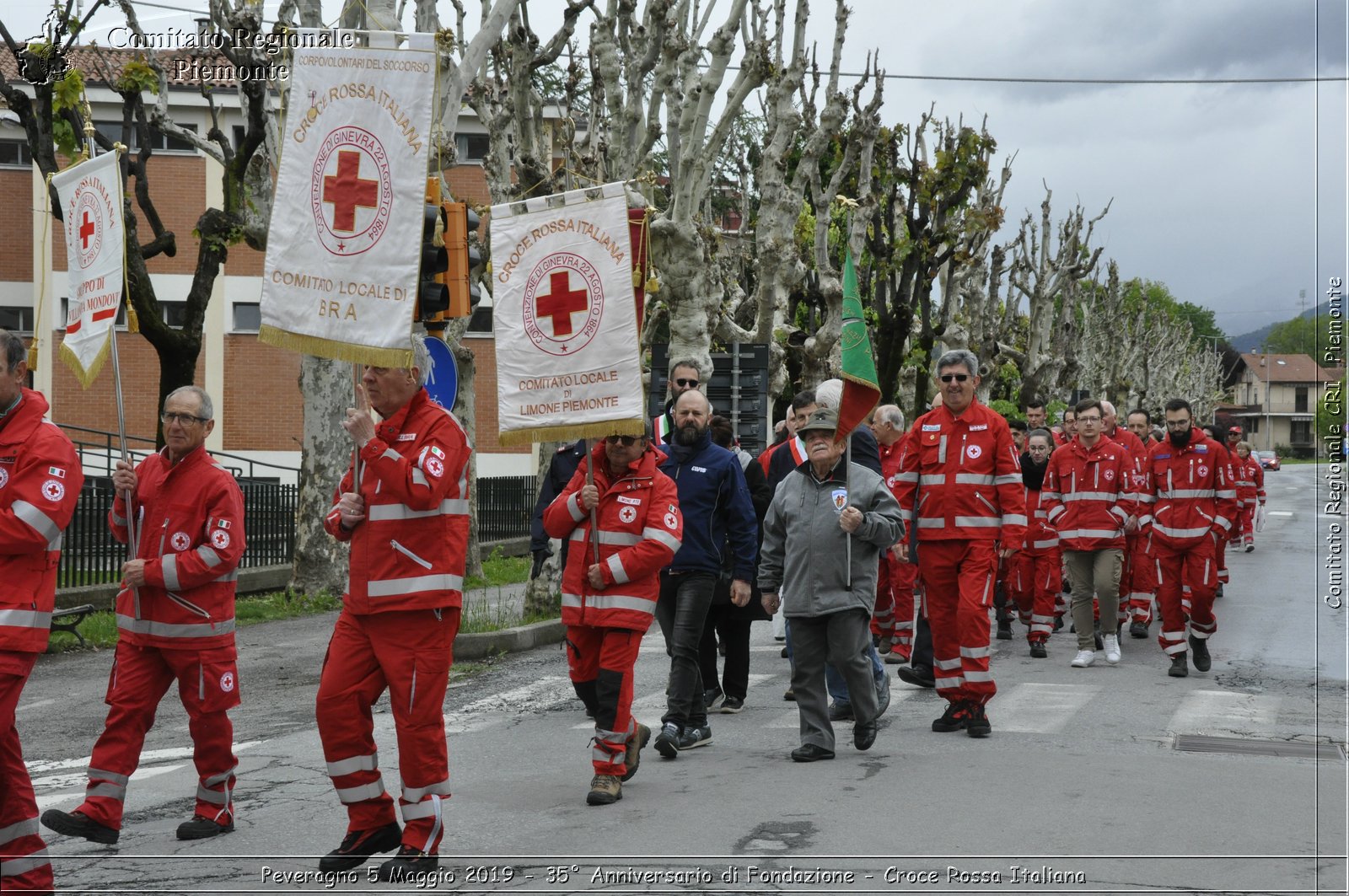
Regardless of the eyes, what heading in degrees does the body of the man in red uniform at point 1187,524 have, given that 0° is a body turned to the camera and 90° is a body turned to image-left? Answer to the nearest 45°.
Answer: approximately 0°

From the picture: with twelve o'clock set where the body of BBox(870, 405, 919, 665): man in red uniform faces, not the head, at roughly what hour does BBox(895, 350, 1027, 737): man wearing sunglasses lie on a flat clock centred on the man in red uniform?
The man wearing sunglasses is roughly at 10 o'clock from the man in red uniform.

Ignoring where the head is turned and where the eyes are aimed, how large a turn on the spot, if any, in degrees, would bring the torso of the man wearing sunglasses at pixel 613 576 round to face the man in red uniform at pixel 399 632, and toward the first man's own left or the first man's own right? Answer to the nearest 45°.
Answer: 0° — they already face them

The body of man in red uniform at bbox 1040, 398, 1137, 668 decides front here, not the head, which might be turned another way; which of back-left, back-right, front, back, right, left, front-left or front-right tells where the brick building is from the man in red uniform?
back-right

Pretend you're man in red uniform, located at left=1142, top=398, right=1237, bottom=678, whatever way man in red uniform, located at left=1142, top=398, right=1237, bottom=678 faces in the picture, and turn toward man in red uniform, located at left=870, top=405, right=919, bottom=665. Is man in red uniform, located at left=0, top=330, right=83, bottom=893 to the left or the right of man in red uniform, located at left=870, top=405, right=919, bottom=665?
left

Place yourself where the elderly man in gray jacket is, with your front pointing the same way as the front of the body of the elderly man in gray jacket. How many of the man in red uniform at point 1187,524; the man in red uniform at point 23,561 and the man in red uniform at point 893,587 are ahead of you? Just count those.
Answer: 1
